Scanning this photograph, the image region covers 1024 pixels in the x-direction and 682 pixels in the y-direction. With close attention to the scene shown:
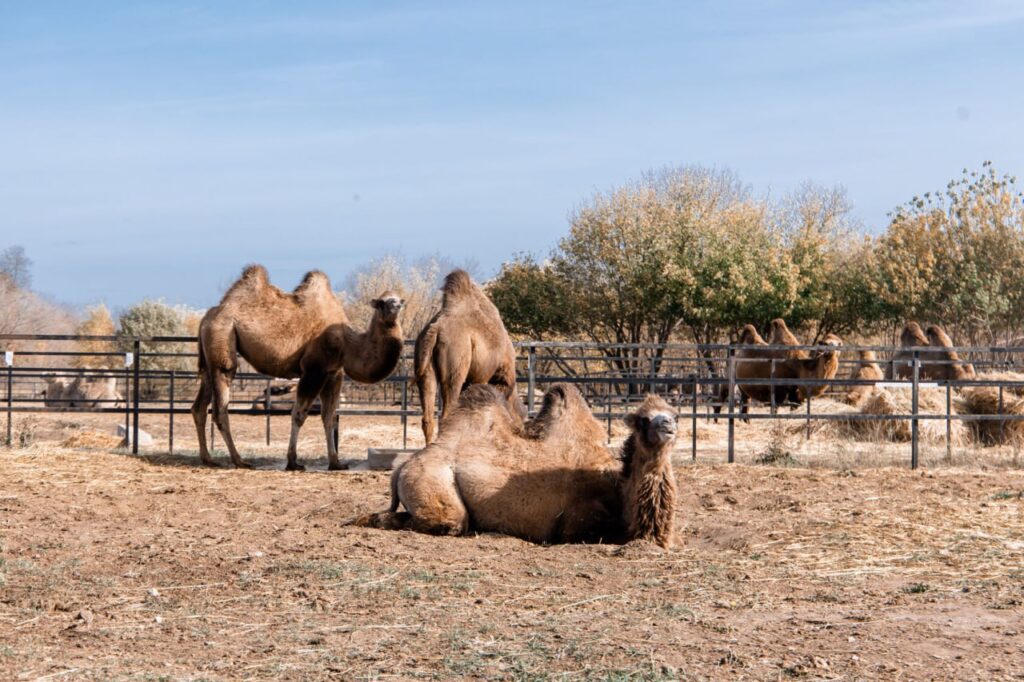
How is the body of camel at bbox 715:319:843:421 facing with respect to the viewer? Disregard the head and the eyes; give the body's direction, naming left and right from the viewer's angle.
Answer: facing to the right of the viewer

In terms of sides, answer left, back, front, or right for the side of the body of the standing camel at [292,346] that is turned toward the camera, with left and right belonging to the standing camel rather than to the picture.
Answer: right

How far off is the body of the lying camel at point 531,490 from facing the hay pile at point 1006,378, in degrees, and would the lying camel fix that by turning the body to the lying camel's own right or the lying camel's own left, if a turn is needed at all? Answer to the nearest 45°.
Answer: approximately 45° to the lying camel's own left

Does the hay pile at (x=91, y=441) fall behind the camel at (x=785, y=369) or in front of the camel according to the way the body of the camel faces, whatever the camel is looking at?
behind

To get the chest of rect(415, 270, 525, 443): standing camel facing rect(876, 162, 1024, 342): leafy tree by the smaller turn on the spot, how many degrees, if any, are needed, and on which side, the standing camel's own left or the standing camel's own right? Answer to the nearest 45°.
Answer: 0° — it already faces it

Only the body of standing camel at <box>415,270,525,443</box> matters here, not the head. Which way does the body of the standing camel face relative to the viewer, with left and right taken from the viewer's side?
facing away from the viewer and to the right of the viewer

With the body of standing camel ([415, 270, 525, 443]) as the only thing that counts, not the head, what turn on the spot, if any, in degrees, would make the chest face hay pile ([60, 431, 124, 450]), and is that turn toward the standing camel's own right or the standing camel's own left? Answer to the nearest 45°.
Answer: approximately 90° to the standing camel's own left

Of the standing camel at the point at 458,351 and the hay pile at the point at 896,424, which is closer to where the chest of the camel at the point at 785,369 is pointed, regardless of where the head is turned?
the hay pile

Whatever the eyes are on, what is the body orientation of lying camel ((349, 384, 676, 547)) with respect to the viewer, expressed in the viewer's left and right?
facing to the right of the viewer
